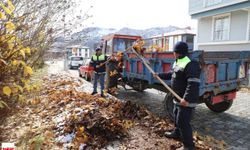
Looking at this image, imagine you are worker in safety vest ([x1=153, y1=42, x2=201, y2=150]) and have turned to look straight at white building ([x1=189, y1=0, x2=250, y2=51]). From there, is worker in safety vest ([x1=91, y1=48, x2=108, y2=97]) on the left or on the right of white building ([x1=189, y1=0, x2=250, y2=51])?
left
